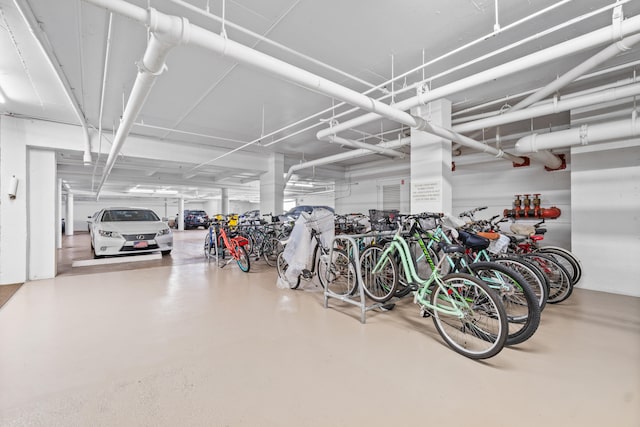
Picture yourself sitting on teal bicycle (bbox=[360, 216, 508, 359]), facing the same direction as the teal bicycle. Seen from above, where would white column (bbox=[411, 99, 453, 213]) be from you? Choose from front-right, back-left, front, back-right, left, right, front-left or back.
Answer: front-right

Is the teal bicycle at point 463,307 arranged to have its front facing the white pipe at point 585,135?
no

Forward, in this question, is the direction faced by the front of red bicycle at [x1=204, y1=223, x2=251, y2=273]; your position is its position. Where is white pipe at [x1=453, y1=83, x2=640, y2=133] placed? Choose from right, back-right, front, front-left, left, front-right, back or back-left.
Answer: back

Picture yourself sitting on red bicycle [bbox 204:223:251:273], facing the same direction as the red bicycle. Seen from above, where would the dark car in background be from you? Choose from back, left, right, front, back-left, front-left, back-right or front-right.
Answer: front-right

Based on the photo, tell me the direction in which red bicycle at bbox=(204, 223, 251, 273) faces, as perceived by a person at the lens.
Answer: facing away from the viewer and to the left of the viewer

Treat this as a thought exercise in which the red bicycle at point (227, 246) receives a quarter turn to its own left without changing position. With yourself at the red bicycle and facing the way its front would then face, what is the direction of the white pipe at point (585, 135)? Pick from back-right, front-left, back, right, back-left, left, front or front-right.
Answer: left

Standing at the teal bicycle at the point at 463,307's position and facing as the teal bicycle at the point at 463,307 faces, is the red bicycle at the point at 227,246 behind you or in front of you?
in front

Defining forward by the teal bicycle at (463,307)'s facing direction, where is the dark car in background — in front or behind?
in front

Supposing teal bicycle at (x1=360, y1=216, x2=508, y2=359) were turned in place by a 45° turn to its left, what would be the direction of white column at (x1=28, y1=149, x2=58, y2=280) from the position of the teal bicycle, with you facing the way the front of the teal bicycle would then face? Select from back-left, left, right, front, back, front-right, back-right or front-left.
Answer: front

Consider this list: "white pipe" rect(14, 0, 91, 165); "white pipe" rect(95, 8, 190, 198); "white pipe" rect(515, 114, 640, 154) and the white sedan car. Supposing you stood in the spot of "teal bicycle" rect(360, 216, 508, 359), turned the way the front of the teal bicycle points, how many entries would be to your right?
1

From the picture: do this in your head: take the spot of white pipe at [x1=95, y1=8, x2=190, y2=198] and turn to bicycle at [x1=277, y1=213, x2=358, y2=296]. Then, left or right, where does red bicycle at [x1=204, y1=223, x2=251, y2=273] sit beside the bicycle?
left

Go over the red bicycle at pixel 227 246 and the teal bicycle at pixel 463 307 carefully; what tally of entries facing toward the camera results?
0

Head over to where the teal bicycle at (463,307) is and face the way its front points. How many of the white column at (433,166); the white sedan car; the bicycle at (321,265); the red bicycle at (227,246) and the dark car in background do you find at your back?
0

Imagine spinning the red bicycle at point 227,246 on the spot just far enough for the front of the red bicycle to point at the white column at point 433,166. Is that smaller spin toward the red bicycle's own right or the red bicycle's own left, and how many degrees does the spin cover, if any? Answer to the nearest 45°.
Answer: approximately 180°

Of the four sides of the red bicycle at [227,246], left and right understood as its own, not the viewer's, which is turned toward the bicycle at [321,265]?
back

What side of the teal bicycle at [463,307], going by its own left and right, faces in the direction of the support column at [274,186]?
front

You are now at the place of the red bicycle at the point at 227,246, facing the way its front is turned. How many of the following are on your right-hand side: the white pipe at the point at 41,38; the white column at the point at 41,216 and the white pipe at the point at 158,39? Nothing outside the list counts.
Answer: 0

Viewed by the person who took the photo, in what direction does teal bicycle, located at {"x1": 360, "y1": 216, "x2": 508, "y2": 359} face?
facing away from the viewer and to the left of the viewer
